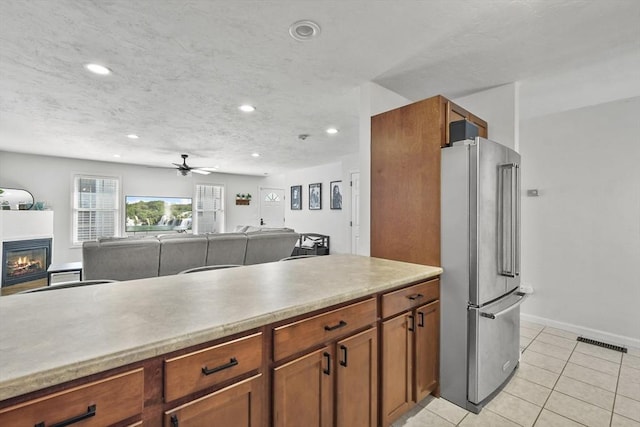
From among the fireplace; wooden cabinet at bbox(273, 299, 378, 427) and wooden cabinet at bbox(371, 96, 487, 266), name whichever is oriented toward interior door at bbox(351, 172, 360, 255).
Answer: the fireplace

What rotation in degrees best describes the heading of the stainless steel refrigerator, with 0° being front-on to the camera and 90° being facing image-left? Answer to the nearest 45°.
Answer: approximately 315°

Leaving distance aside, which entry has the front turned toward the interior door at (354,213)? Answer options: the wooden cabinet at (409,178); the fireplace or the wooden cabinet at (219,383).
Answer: the fireplace

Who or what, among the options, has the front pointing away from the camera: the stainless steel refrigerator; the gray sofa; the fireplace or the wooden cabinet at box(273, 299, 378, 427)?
the gray sofa

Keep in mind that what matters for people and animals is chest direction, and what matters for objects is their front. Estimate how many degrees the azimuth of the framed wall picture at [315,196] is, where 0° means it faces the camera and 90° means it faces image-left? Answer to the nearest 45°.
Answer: approximately 45°

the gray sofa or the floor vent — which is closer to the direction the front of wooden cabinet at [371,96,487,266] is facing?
the floor vent

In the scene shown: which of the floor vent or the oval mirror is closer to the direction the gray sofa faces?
the oval mirror

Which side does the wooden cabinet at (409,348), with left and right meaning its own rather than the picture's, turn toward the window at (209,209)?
back

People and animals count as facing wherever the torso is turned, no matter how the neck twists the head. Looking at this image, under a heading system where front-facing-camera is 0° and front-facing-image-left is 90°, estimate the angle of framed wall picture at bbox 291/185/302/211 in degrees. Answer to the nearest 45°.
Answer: approximately 45°

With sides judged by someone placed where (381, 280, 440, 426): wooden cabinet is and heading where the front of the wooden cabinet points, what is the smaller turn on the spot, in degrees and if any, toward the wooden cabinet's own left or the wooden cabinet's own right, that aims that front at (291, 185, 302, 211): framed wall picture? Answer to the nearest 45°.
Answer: approximately 180°
